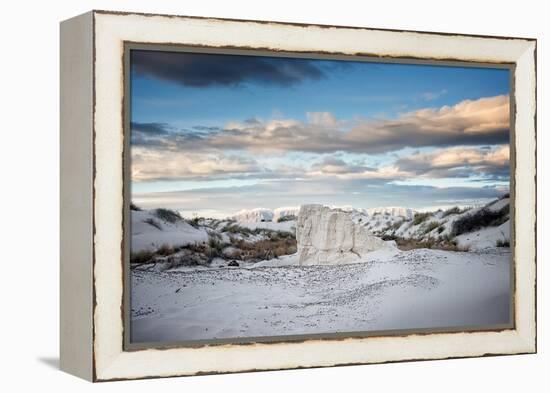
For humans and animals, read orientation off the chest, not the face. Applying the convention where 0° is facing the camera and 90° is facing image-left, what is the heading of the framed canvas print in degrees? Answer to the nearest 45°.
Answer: approximately 315°
